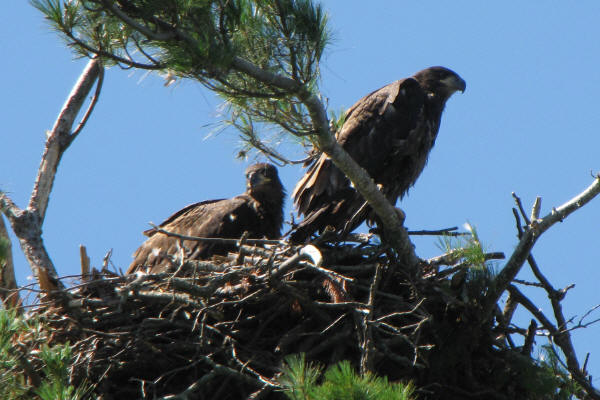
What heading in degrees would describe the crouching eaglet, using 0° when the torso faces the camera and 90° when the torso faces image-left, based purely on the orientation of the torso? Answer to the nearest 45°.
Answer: approximately 270°

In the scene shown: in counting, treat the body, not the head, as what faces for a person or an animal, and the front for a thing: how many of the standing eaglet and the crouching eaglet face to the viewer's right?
2

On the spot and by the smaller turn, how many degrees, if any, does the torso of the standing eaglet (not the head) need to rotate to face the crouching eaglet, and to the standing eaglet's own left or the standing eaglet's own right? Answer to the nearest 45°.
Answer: approximately 180°

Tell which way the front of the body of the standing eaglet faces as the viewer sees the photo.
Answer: to the viewer's right
